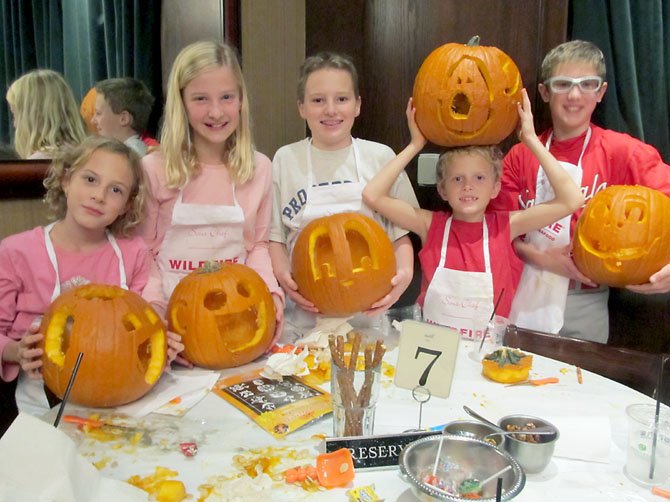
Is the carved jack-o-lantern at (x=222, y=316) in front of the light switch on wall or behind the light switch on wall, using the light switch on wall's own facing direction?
in front

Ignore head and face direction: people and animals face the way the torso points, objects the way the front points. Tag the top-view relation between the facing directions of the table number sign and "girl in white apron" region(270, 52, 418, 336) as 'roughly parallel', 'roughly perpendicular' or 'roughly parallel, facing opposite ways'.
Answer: roughly parallel

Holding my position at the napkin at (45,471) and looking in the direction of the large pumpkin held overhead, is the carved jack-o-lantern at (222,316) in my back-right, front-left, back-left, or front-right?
front-left

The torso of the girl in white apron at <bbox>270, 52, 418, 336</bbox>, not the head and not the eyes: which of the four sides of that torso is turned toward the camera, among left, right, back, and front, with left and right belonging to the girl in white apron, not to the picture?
front

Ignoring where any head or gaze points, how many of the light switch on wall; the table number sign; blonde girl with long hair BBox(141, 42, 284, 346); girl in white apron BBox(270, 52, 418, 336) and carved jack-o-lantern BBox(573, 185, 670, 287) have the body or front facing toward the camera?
5

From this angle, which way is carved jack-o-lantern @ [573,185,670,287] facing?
toward the camera

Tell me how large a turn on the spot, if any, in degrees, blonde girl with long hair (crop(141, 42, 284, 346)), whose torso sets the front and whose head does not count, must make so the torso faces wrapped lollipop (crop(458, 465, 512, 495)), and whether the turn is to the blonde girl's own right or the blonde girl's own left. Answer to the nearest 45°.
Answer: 0° — they already face it

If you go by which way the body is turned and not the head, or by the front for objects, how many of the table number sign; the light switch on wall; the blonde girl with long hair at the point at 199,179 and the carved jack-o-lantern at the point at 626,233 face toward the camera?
4

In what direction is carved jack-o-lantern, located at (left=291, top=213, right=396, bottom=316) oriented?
toward the camera
